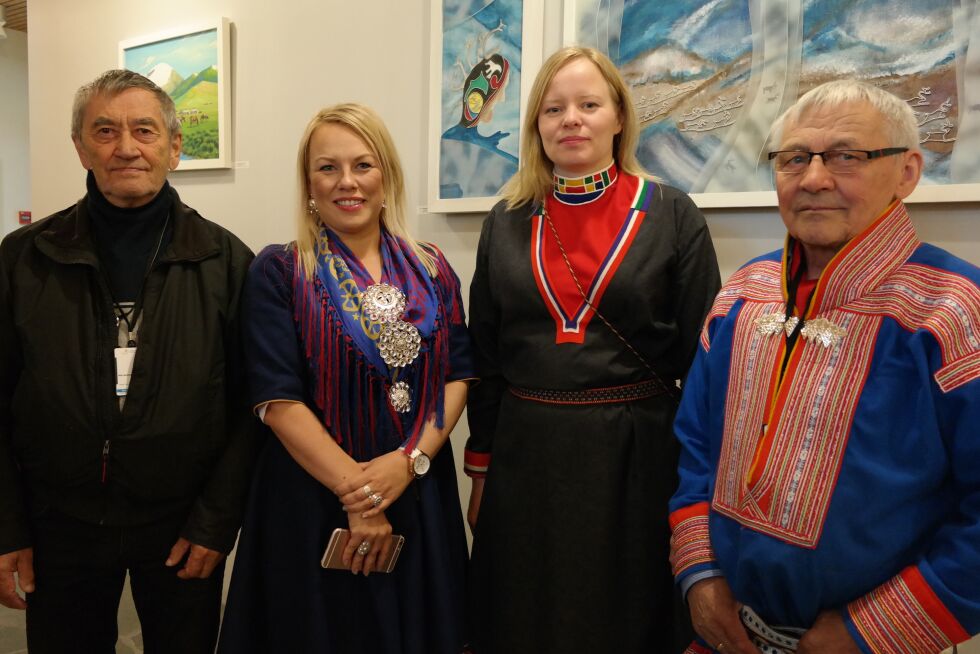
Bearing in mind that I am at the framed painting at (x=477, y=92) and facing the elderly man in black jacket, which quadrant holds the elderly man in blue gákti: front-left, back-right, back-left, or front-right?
front-left

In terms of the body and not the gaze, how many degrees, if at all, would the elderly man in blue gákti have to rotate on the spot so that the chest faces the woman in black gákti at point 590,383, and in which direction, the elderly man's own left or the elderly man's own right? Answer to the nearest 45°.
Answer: approximately 90° to the elderly man's own right

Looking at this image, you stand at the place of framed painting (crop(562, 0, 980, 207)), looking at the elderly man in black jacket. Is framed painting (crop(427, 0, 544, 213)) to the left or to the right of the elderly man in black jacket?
right

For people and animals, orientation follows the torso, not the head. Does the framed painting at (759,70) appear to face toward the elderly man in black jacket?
no

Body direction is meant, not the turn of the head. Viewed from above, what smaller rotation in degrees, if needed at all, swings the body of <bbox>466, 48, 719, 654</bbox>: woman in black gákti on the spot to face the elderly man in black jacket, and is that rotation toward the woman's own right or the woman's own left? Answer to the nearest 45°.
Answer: approximately 90° to the woman's own right

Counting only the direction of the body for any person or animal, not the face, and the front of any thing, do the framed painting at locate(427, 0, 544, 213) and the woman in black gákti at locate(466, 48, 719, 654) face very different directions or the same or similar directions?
same or similar directions

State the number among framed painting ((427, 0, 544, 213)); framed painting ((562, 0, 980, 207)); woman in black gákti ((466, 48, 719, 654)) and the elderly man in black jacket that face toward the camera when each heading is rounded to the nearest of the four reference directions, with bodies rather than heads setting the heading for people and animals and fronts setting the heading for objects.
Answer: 4

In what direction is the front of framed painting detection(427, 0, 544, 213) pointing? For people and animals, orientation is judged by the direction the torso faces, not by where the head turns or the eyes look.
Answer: toward the camera

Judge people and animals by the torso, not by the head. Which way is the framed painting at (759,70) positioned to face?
toward the camera

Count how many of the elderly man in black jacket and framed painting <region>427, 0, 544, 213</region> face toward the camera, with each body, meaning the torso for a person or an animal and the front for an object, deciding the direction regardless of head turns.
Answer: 2

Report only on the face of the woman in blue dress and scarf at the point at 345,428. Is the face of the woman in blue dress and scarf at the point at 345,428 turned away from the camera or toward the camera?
toward the camera

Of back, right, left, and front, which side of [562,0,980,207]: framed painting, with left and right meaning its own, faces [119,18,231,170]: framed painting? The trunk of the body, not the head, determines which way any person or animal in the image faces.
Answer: right

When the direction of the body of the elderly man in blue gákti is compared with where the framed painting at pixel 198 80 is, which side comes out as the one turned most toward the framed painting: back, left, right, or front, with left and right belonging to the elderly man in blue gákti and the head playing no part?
right

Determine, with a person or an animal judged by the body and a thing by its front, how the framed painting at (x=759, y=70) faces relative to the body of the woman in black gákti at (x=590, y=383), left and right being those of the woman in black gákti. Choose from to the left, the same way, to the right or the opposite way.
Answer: the same way

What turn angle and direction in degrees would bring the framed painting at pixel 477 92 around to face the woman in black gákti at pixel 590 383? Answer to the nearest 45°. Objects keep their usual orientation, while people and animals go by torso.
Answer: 0° — it already faces them

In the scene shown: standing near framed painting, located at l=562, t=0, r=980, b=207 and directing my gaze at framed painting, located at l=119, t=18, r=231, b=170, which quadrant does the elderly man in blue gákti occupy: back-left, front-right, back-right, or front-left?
back-left

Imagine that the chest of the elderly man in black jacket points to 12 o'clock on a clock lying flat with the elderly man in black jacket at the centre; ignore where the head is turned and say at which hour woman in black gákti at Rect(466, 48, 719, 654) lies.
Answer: The woman in black gákti is roughly at 10 o'clock from the elderly man in black jacket.

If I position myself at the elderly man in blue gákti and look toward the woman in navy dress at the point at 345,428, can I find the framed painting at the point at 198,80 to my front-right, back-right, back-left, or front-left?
front-right
